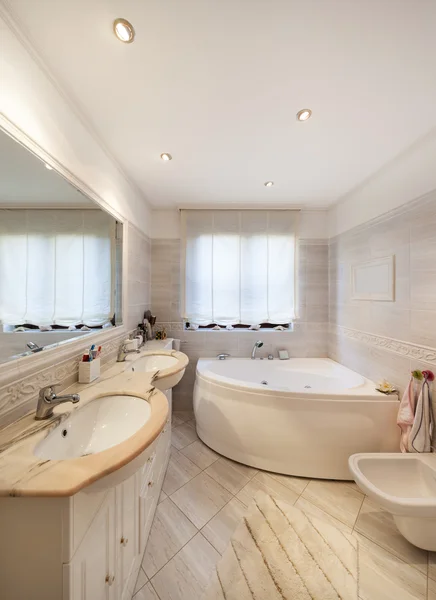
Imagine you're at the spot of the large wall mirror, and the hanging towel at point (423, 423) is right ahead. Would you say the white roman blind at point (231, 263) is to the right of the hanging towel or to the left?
left

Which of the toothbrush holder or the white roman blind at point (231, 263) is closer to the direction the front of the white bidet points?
the toothbrush holder

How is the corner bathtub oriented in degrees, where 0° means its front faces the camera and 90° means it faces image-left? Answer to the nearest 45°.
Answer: approximately 45°

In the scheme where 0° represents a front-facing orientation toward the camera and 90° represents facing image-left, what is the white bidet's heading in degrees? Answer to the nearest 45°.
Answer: approximately 45°

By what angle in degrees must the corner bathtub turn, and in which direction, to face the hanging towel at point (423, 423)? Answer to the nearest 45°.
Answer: approximately 135° to its left

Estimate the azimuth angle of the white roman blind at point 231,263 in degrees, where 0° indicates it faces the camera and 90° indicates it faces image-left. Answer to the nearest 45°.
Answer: approximately 0°

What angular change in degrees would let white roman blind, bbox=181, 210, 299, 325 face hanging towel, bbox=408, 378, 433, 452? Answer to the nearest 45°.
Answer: approximately 45° to its left

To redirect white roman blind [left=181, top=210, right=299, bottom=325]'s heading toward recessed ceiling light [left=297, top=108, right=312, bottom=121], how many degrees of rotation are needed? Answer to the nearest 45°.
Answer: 0° — it already faces it

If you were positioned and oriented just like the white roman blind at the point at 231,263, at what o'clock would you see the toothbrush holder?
The toothbrush holder is roughly at 1 o'clock from the white roman blind.

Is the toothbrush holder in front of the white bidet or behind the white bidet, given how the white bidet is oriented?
in front

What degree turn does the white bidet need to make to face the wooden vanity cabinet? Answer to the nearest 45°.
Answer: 0° — it already faces it

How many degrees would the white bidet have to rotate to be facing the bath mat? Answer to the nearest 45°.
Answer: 0° — it already faces it
